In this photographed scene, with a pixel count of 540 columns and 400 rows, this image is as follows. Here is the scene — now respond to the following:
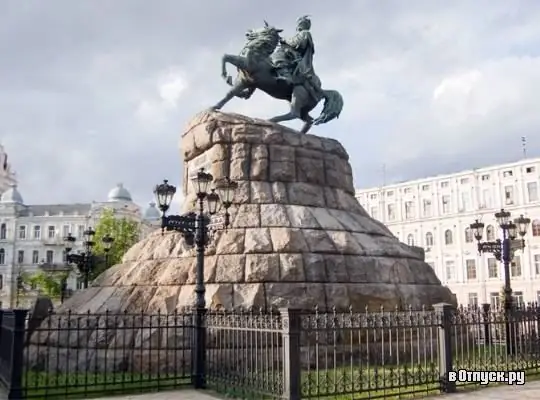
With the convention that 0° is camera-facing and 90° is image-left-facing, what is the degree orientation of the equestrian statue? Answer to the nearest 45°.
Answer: approximately 90°

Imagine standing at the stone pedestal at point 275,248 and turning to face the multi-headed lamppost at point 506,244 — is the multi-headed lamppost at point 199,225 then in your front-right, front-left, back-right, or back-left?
back-right

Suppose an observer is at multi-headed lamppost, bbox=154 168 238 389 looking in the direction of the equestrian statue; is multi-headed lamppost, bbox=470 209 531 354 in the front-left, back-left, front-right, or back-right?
front-right

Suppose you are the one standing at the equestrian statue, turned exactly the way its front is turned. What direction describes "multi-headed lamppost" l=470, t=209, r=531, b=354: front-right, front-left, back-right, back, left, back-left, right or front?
back

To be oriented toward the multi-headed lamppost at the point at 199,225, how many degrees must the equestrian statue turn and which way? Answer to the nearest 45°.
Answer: approximately 90° to its left
